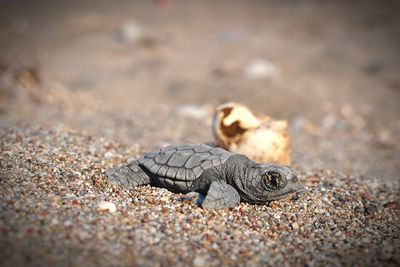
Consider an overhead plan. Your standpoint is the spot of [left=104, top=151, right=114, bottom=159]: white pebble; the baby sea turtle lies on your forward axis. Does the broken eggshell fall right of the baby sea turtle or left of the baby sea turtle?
left

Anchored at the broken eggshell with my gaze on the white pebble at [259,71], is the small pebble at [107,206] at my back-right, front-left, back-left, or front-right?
back-left

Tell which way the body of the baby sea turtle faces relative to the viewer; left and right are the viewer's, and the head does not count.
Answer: facing to the right of the viewer

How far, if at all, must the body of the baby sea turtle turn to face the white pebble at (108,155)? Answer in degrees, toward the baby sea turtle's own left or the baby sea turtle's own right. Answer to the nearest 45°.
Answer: approximately 135° to the baby sea turtle's own left

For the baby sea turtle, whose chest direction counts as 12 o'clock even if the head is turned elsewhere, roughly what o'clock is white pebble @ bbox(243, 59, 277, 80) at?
The white pebble is roughly at 9 o'clock from the baby sea turtle.

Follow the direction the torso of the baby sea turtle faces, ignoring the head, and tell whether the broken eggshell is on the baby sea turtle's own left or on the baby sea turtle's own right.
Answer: on the baby sea turtle's own left
